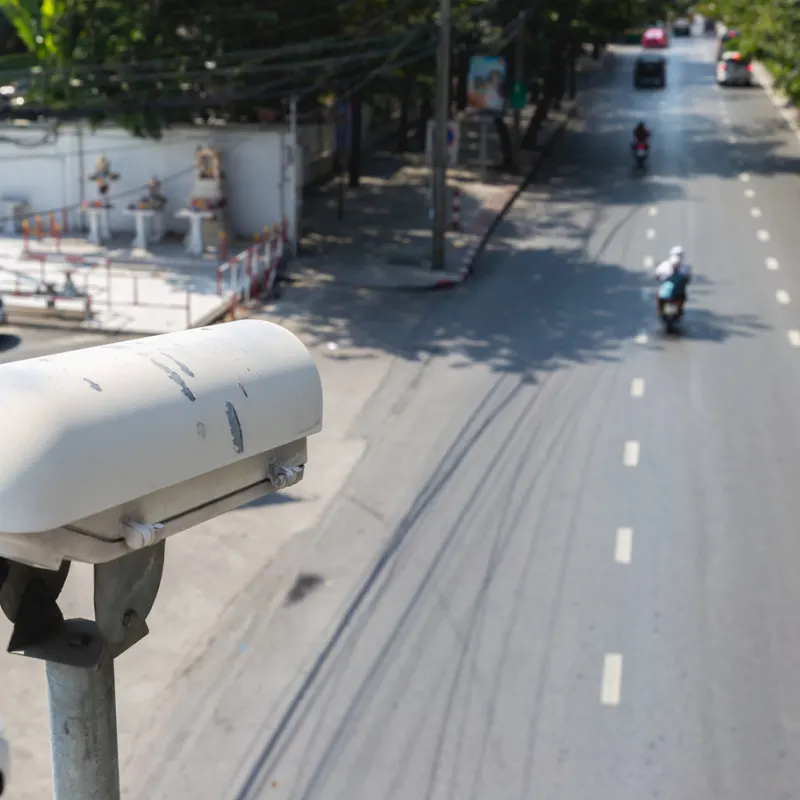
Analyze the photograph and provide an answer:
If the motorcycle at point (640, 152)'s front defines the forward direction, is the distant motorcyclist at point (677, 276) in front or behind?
behind

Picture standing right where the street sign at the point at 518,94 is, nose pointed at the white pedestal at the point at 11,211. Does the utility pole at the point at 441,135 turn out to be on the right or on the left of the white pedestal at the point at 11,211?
left

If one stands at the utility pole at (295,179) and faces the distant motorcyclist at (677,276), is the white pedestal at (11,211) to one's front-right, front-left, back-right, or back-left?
back-right

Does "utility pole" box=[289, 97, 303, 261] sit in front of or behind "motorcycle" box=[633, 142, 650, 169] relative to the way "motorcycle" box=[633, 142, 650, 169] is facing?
behind

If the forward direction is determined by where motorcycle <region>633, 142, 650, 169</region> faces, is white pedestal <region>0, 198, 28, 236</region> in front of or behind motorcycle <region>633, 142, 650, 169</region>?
behind

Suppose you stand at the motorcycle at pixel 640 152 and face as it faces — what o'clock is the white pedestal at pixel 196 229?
The white pedestal is roughly at 7 o'clock from the motorcycle.

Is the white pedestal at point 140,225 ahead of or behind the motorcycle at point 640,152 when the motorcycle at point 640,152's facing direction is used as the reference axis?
behind

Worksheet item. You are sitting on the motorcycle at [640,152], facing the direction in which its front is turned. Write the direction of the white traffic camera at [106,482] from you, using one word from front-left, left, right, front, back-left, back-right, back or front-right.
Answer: back

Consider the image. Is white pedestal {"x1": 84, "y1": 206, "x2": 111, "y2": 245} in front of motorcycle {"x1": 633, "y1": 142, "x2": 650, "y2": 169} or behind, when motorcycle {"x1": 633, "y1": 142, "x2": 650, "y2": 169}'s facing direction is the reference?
behind

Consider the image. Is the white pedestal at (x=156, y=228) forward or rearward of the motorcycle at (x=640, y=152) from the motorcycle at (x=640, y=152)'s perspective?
rearward

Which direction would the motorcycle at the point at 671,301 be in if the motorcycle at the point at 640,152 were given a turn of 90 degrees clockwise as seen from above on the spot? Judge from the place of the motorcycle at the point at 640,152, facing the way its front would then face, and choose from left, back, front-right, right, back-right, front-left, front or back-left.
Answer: right

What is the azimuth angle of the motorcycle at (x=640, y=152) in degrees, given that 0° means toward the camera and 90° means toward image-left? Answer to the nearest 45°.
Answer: approximately 180°
